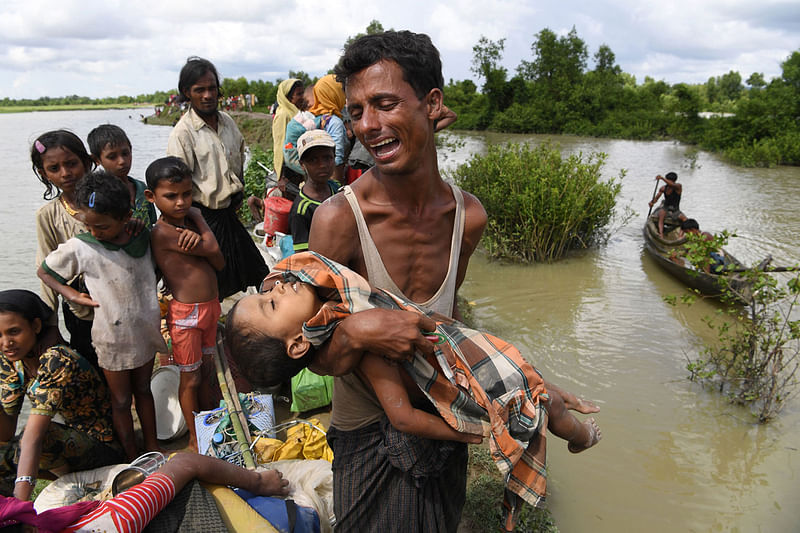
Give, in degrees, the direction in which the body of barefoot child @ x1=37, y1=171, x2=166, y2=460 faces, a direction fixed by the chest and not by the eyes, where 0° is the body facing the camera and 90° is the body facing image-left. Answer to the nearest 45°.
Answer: approximately 0°

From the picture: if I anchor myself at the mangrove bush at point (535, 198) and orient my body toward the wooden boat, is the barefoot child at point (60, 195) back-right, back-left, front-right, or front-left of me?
back-right

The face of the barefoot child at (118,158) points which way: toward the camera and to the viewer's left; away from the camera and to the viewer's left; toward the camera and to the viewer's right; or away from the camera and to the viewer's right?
toward the camera and to the viewer's right

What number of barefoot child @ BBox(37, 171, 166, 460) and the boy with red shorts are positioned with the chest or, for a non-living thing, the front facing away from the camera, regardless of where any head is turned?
0

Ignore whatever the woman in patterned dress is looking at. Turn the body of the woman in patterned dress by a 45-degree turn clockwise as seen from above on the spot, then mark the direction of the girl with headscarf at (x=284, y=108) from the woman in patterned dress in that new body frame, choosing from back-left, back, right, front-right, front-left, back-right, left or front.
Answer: back-right

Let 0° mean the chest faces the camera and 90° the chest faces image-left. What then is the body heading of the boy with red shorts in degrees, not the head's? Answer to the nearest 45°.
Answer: approximately 315°

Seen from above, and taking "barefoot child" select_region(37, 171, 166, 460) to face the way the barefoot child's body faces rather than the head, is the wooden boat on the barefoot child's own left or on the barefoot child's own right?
on the barefoot child's own left

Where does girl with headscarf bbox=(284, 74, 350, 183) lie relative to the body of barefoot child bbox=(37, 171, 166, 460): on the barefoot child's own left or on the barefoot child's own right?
on the barefoot child's own left

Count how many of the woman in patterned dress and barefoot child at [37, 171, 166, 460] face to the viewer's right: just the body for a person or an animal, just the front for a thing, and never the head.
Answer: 0

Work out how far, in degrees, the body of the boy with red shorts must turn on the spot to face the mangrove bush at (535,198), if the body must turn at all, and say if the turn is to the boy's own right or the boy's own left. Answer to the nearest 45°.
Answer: approximately 90° to the boy's own left

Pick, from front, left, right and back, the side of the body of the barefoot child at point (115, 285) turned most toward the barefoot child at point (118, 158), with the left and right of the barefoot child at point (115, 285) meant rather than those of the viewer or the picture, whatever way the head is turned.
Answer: back

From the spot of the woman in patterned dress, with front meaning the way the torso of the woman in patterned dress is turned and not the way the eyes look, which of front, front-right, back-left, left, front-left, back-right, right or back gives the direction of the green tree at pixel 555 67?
back
